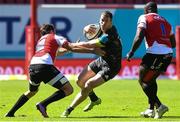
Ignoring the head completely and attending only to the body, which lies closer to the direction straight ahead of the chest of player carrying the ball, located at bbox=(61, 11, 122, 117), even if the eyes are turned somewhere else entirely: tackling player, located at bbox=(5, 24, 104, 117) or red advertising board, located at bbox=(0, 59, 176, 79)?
the tackling player

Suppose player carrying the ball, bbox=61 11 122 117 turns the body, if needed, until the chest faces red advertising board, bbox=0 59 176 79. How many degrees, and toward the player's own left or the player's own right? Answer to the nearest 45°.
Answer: approximately 90° to the player's own right

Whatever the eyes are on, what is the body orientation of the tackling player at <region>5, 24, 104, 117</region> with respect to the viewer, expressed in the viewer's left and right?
facing away from the viewer and to the right of the viewer

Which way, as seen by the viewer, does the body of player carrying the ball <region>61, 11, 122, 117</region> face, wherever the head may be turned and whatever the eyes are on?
to the viewer's left

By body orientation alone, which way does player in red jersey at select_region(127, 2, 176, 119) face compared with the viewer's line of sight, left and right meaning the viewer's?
facing away from the viewer and to the left of the viewer

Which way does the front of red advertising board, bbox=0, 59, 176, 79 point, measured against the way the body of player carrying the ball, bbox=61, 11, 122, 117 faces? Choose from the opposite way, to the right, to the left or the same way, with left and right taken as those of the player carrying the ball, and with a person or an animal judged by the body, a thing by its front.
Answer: to the left

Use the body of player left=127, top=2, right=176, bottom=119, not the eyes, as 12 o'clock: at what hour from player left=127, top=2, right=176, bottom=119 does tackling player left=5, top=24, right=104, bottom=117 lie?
tackling player left=5, top=24, right=104, bottom=117 is roughly at 10 o'clock from player left=127, top=2, right=176, bottom=119.

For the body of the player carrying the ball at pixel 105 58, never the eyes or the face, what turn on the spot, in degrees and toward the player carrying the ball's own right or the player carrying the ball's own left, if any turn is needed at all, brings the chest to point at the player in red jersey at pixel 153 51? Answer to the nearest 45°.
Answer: approximately 180°

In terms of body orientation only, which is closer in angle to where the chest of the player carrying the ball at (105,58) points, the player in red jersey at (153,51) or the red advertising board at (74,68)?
the red advertising board

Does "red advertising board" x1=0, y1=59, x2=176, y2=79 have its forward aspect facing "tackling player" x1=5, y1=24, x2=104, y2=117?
yes

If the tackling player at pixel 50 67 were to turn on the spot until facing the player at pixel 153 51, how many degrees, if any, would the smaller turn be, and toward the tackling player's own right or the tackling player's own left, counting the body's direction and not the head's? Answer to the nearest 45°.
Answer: approximately 45° to the tackling player's own right
